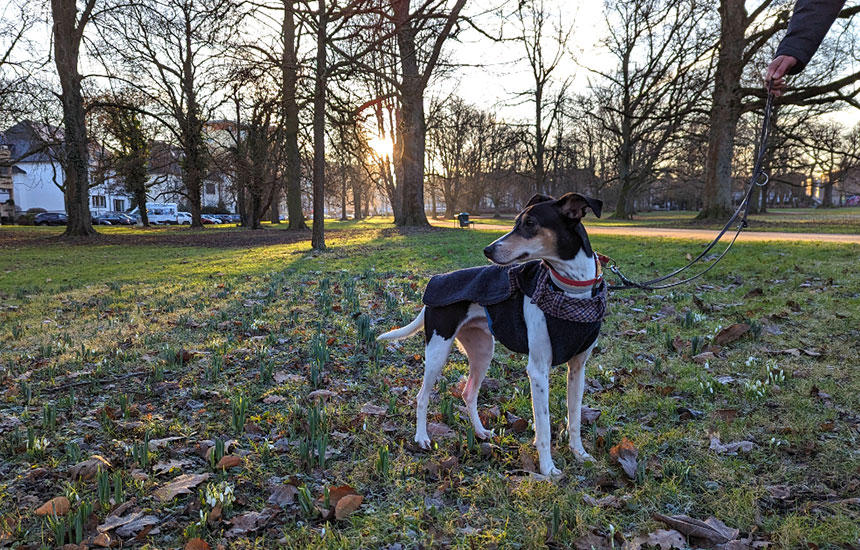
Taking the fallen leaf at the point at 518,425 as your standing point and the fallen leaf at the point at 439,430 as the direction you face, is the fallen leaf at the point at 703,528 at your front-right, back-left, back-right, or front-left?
back-left

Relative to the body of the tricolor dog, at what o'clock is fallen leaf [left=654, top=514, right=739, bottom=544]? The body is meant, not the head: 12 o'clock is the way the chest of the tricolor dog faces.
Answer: The fallen leaf is roughly at 12 o'clock from the tricolor dog.

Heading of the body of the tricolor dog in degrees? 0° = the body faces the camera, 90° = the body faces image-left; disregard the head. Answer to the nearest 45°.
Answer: approximately 315°

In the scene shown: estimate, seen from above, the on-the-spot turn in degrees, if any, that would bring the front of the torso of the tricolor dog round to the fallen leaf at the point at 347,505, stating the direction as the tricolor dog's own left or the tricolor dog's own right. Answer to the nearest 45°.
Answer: approximately 90° to the tricolor dog's own right

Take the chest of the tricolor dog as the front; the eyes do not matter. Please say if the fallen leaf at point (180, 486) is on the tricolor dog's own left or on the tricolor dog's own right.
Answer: on the tricolor dog's own right

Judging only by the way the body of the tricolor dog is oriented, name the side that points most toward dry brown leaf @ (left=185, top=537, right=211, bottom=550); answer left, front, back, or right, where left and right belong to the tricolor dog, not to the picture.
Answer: right

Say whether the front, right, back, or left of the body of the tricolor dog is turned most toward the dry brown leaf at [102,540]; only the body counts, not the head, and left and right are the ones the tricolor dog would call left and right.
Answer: right
